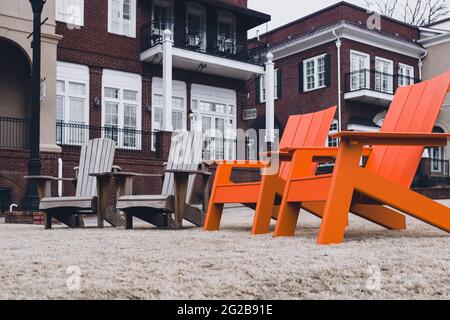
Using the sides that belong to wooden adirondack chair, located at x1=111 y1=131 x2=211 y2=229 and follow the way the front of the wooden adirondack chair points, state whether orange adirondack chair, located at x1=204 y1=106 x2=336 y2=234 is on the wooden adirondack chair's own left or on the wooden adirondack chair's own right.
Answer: on the wooden adirondack chair's own left

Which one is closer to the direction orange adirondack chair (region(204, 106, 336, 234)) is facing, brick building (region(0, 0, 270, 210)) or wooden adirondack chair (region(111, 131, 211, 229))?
the wooden adirondack chair

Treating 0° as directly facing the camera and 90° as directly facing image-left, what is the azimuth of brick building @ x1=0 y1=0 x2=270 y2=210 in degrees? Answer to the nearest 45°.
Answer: approximately 315°

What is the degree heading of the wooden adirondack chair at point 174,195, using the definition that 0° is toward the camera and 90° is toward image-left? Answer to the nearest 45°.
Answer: approximately 45°

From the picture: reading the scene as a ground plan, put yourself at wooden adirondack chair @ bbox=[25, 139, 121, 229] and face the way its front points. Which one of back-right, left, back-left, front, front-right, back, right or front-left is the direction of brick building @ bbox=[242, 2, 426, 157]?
back

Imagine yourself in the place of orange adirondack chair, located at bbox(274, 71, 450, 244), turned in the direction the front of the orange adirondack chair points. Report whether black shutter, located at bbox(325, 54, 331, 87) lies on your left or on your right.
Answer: on your right

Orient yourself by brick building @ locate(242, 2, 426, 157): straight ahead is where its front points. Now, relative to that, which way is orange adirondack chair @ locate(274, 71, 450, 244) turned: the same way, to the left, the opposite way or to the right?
to the right

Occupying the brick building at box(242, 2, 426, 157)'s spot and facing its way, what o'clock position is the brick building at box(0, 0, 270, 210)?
the brick building at box(0, 0, 270, 210) is roughly at 3 o'clock from the brick building at box(242, 2, 426, 157).

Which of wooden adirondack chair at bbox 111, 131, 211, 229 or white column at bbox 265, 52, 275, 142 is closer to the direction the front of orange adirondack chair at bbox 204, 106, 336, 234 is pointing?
the wooden adirondack chair

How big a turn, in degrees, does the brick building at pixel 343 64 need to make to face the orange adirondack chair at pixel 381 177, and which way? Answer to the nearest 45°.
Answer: approximately 45° to its right

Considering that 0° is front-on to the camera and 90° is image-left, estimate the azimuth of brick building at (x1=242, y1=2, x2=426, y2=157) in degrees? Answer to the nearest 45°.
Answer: approximately 315°
